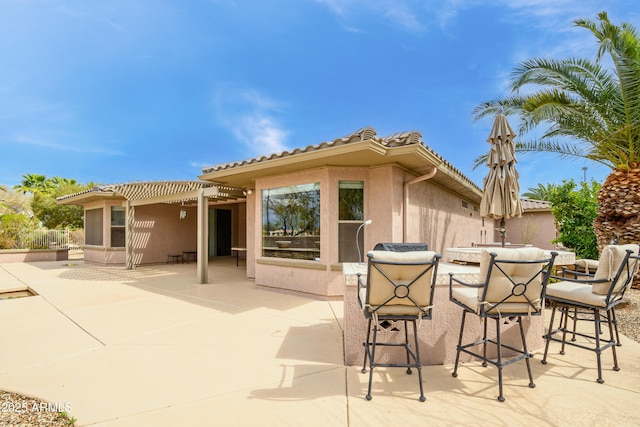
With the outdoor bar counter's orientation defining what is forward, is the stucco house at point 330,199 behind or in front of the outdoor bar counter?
behind

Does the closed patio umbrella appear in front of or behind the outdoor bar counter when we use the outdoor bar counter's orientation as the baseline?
behind

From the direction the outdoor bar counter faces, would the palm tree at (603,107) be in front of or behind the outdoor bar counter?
behind

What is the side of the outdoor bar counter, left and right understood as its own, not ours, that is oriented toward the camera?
front

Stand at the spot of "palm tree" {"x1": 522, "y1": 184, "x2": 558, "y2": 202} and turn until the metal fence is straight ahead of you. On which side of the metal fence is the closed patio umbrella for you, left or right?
left

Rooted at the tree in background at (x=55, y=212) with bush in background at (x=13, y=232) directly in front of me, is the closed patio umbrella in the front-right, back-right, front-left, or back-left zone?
front-left

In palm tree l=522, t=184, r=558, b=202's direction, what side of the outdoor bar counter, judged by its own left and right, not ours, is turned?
back

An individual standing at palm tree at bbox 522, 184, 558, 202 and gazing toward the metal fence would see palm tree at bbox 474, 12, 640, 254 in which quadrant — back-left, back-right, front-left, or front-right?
front-left

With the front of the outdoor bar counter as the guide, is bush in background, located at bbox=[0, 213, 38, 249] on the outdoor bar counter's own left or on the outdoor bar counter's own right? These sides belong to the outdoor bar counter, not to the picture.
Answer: on the outdoor bar counter's own right

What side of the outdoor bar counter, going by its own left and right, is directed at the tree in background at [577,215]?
back

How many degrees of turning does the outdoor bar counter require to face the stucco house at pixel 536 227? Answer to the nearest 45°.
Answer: approximately 180°
